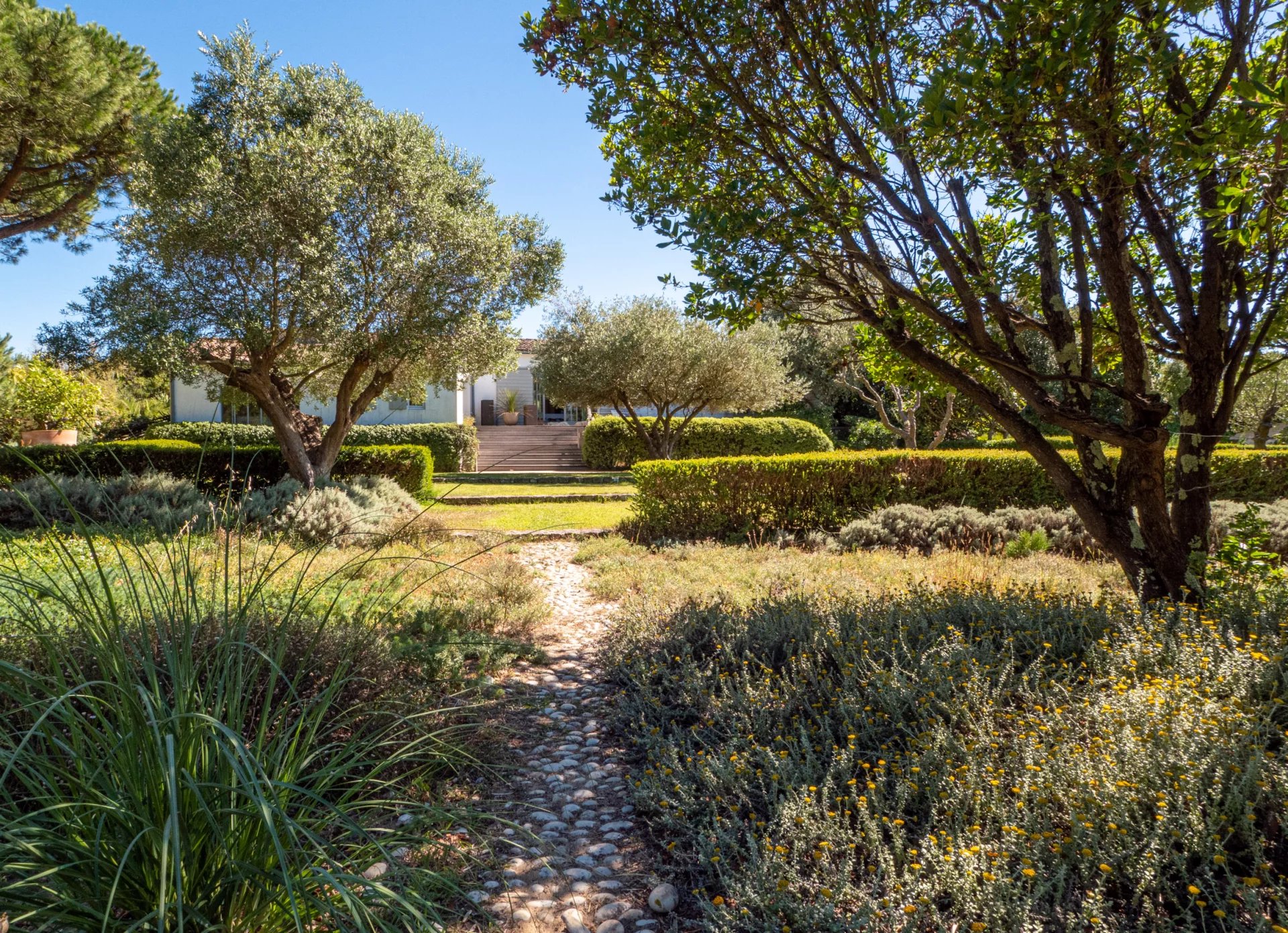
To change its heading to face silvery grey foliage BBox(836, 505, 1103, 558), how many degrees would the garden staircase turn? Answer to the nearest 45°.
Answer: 0° — it already faces it

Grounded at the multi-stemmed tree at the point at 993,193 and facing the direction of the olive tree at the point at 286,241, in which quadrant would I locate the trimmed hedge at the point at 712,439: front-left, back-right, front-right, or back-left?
front-right

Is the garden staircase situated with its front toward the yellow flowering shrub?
yes

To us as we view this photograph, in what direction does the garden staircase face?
facing the viewer

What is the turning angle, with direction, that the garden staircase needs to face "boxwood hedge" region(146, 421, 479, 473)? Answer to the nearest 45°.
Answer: approximately 45° to its right

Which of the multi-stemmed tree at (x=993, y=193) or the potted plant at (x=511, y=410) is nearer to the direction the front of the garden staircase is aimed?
the multi-stemmed tree

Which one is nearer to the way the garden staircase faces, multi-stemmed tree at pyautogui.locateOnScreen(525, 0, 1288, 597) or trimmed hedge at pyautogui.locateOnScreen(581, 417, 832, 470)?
the multi-stemmed tree

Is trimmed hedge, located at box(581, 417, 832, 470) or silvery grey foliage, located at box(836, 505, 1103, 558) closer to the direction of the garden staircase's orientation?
the silvery grey foliage

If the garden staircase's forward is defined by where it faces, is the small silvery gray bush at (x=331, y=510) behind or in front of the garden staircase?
in front

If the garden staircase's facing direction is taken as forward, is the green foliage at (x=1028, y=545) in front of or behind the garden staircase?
in front

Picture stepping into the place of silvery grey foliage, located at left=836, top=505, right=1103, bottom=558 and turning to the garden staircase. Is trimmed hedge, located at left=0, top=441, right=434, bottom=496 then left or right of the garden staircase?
left

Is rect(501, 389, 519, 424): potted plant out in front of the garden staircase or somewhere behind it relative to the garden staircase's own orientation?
behind

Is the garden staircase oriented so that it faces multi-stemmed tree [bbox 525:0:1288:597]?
yes

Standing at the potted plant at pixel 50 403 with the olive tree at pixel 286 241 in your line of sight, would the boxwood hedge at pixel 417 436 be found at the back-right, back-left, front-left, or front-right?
front-left

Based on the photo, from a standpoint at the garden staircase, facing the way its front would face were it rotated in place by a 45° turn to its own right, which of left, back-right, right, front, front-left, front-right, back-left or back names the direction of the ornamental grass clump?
front-left
